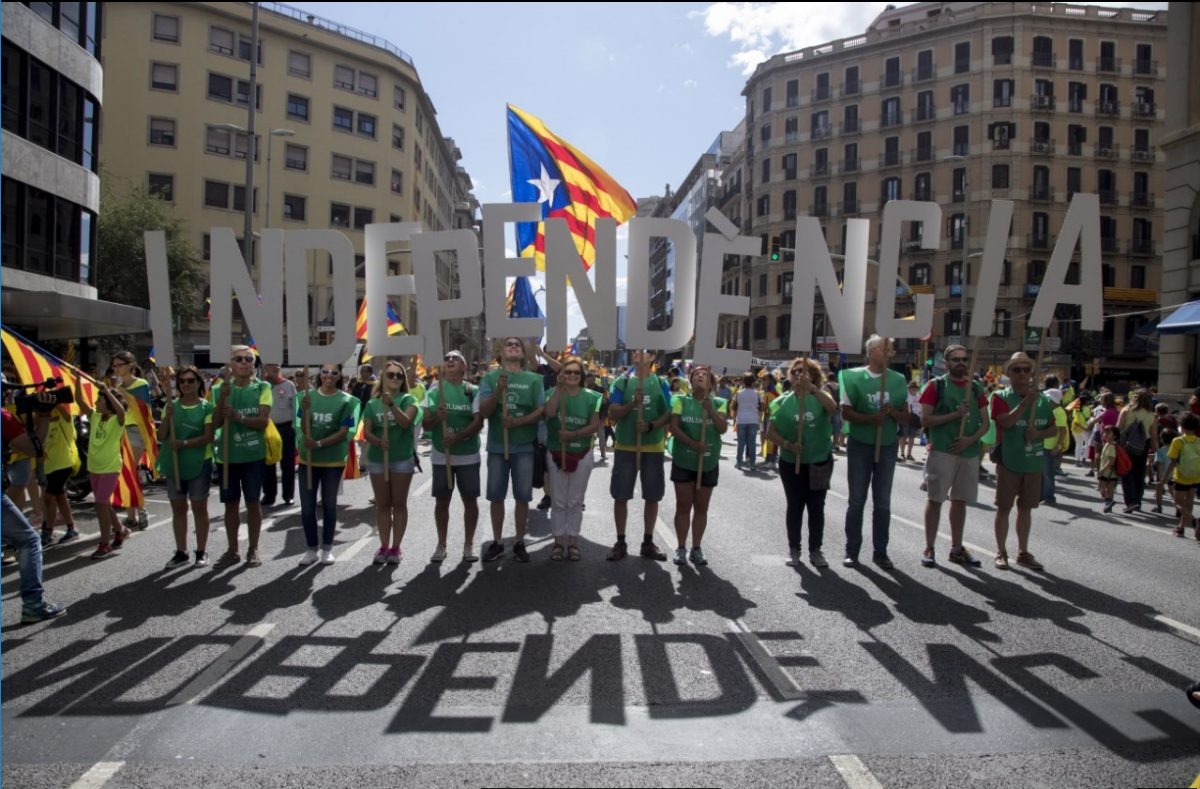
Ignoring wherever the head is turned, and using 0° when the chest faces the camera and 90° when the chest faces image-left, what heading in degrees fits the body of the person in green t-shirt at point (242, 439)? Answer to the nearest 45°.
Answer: approximately 0°

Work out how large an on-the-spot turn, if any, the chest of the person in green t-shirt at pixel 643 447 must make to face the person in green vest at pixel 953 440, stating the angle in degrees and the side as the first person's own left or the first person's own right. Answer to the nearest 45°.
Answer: approximately 90° to the first person's own left

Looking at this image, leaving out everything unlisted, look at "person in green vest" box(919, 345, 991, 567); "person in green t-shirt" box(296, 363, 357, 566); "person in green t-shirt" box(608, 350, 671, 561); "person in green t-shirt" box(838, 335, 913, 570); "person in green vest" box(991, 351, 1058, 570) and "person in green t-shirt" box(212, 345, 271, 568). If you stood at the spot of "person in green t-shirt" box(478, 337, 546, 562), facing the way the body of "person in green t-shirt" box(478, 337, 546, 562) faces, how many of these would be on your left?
4

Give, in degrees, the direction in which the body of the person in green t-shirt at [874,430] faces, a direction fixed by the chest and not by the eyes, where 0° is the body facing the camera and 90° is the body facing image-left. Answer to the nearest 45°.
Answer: approximately 0°

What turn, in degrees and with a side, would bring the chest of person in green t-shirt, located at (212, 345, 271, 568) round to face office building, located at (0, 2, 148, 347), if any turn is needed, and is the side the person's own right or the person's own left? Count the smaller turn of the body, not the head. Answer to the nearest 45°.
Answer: approximately 180°

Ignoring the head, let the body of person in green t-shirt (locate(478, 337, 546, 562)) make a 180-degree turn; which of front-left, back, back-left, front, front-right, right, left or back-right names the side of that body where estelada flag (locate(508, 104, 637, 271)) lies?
front

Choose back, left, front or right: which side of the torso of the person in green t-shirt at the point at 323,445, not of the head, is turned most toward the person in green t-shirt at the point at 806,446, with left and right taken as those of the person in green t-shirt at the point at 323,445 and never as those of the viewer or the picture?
left

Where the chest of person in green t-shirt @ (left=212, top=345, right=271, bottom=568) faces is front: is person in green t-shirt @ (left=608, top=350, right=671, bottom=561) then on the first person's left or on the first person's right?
on the first person's left

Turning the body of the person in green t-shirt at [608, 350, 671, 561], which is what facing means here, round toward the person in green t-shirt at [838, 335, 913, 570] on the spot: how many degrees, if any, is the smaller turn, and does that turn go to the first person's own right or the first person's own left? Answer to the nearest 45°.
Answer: approximately 90° to the first person's own left
